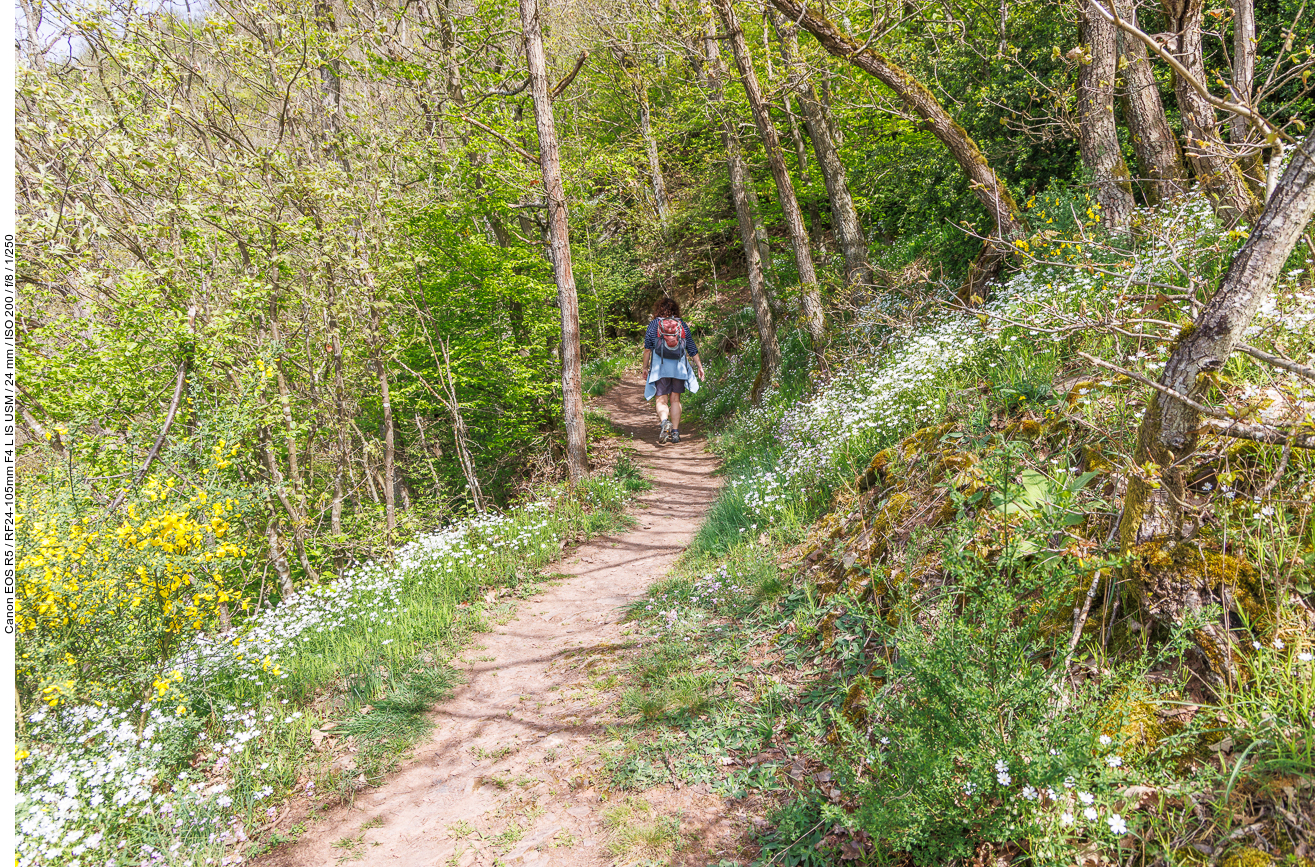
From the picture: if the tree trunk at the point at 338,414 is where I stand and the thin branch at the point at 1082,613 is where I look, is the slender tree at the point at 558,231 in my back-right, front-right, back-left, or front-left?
front-left

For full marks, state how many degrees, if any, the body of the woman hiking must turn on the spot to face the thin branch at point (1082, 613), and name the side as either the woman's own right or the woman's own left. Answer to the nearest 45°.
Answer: approximately 180°

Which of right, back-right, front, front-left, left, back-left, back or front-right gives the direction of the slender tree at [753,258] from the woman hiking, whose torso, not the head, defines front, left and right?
front-right

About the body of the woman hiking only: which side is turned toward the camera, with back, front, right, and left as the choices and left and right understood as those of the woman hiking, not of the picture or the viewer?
back

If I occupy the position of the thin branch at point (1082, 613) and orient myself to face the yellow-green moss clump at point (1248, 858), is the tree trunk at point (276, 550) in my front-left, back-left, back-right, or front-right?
back-right

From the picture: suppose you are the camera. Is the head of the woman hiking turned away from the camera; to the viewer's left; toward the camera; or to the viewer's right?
away from the camera

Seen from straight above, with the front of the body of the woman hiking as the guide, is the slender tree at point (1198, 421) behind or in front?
behind

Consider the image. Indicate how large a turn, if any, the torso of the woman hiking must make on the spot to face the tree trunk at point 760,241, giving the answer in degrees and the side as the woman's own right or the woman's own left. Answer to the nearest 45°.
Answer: approximately 45° to the woman's own right

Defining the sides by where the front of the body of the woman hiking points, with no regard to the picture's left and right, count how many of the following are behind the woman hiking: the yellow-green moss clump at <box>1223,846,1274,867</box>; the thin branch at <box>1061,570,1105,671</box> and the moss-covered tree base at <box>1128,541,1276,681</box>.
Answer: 3

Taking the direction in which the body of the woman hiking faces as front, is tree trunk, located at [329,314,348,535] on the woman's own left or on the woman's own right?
on the woman's own left

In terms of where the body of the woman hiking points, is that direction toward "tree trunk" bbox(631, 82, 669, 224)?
yes

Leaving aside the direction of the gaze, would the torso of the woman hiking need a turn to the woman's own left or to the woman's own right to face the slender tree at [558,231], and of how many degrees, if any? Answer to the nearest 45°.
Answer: approximately 135° to the woman's own left

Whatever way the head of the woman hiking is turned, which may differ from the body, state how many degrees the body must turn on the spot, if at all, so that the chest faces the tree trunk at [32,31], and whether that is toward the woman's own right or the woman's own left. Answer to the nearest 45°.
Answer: approximately 90° to the woman's own left
